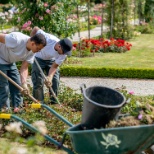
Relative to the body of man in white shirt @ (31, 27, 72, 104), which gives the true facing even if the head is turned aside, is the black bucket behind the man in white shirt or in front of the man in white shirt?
in front

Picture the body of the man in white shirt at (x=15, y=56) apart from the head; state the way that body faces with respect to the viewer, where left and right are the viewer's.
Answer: facing the viewer and to the right of the viewer

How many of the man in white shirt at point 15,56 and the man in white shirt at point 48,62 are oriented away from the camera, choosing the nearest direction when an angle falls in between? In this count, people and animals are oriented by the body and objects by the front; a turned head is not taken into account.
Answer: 0

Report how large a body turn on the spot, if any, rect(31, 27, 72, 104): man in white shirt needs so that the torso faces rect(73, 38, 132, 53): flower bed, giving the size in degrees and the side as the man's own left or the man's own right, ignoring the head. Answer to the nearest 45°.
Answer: approximately 135° to the man's own left

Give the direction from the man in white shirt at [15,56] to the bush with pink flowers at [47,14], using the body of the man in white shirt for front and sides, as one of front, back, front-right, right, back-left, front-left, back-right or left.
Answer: back-left

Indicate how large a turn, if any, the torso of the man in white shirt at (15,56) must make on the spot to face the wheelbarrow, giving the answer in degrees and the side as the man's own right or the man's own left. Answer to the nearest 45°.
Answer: approximately 45° to the man's own right

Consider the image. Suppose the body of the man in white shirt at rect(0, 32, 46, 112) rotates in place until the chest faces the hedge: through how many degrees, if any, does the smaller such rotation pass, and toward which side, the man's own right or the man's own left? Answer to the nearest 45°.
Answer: approximately 90° to the man's own left
